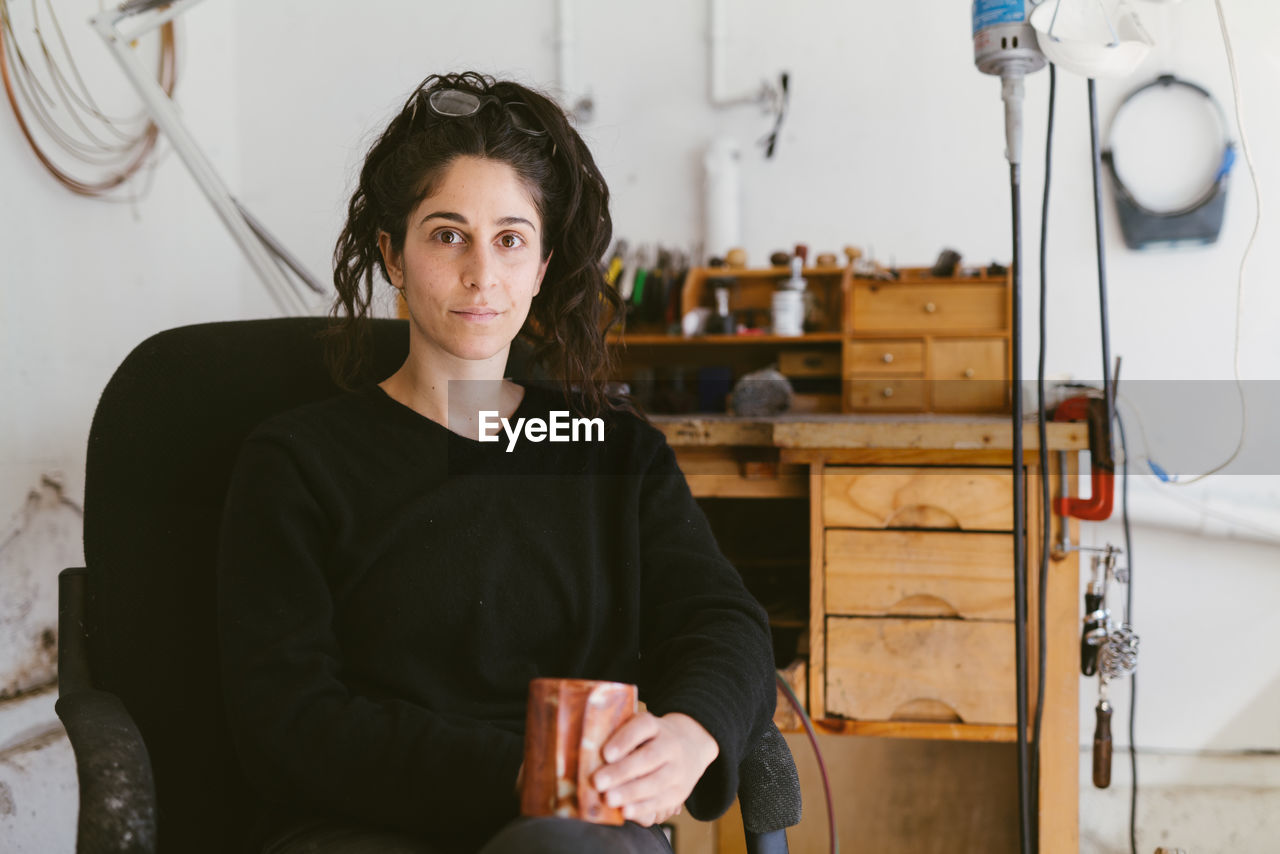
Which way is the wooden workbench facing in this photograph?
toward the camera

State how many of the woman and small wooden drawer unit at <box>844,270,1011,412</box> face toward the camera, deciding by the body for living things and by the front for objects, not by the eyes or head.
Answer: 2

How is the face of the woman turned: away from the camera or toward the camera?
toward the camera

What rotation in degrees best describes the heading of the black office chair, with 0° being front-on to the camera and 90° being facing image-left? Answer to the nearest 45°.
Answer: approximately 315°

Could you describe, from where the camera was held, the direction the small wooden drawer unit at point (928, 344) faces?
facing the viewer

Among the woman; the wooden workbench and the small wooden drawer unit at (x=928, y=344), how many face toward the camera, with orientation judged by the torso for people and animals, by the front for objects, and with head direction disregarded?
3

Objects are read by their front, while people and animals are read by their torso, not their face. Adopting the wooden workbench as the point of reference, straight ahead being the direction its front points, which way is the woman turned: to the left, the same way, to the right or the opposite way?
the same way
